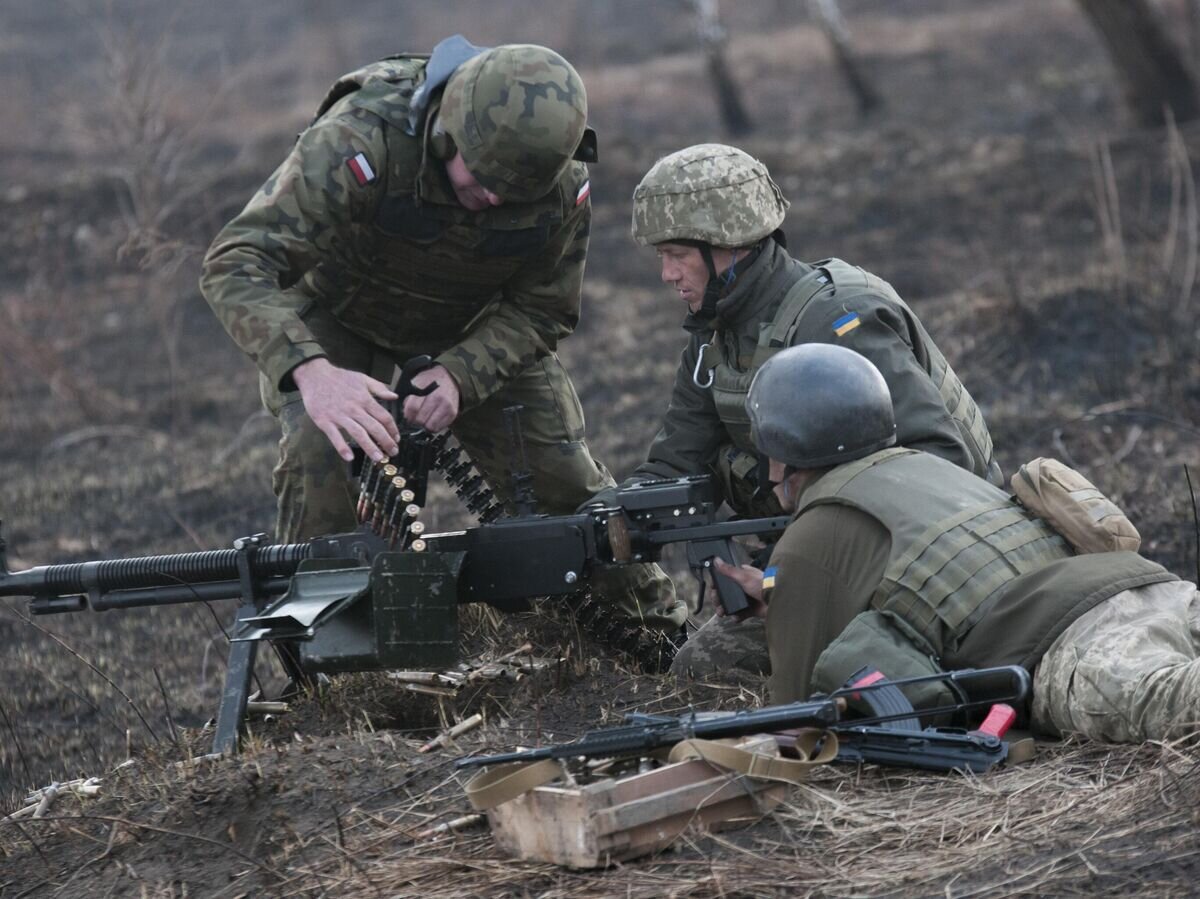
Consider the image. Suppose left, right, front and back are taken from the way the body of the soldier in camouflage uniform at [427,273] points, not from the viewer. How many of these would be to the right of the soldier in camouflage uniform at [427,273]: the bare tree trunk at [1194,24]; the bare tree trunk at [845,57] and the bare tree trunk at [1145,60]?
0

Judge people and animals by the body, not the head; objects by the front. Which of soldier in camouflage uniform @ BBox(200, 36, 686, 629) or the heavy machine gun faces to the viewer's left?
the heavy machine gun

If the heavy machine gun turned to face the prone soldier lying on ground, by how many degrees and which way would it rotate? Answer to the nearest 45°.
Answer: approximately 135° to its left

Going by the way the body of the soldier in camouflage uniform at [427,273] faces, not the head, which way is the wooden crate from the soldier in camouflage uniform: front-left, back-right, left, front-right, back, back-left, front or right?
front-right

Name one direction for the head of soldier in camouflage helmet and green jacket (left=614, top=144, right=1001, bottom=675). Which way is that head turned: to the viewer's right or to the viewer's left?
to the viewer's left

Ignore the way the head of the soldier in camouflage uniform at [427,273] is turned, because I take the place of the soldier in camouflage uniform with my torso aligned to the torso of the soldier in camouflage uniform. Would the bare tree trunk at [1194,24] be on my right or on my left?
on my left

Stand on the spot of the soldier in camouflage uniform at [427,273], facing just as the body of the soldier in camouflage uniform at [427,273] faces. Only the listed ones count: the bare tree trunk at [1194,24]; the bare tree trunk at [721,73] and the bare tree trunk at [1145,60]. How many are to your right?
0

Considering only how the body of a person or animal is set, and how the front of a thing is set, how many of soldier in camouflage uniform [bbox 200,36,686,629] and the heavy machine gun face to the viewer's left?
1

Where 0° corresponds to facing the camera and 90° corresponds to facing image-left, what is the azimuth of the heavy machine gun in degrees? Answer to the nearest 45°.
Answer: approximately 90°
